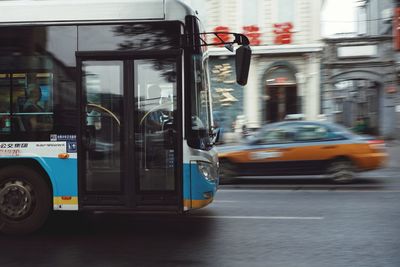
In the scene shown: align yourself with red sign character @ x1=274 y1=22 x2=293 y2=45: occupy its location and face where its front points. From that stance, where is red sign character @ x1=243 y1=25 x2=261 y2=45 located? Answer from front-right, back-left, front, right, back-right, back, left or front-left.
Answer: right

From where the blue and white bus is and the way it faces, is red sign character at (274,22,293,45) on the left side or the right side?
on its left

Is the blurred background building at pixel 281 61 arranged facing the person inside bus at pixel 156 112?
yes

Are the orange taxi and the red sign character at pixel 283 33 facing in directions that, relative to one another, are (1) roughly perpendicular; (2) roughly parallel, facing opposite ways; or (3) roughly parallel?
roughly perpendicular

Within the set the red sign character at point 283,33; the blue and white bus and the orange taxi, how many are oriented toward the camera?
1

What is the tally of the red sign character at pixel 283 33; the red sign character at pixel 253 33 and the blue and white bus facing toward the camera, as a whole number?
2

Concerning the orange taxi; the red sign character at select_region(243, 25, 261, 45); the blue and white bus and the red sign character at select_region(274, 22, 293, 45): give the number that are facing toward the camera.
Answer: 2

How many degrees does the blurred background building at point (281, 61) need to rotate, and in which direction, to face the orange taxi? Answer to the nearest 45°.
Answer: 0° — it already faces it

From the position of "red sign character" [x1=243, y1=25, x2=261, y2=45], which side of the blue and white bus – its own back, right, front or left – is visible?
left

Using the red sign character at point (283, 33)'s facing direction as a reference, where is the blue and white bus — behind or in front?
in front

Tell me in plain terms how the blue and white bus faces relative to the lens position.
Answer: facing to the right of the viewer

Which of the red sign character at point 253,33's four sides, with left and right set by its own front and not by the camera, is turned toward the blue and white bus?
front
